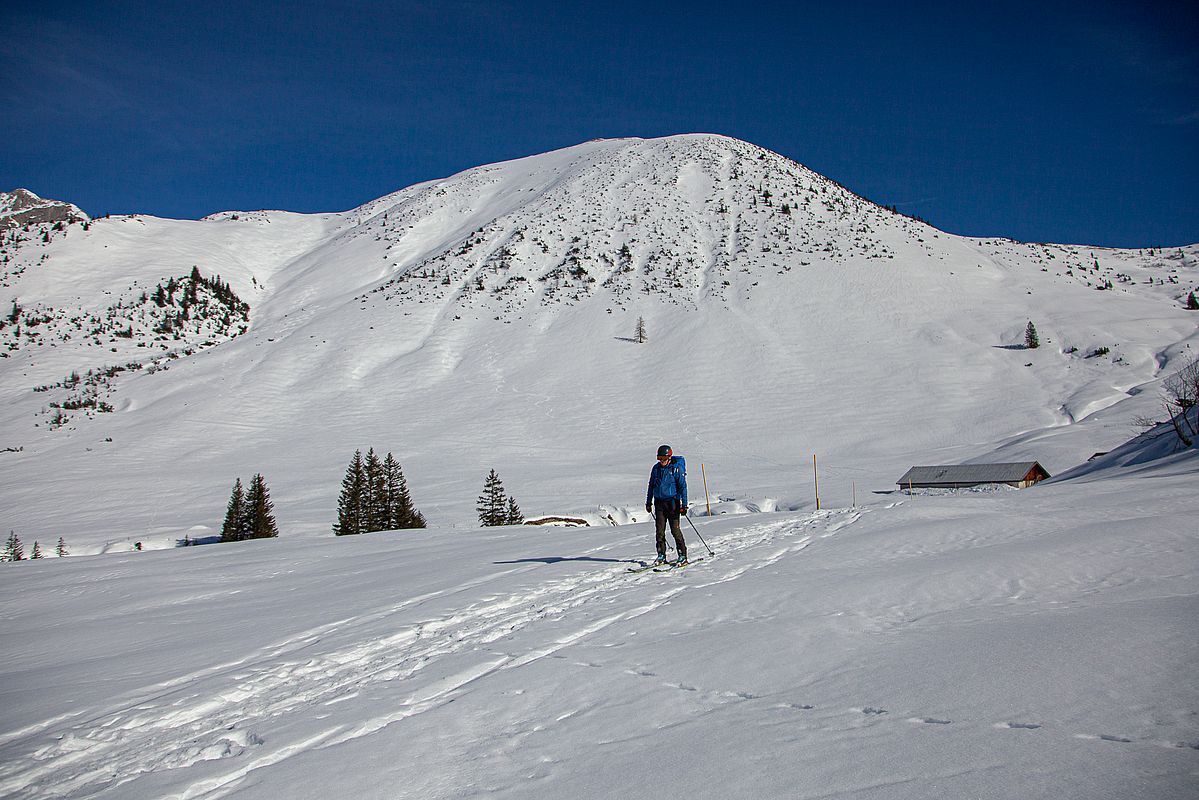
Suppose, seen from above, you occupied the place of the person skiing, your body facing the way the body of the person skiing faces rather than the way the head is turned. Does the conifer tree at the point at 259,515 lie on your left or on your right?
on your right

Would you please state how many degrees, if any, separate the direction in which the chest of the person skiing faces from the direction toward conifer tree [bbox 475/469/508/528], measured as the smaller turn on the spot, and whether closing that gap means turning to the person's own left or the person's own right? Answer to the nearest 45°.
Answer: approximately 135° to the person's own right

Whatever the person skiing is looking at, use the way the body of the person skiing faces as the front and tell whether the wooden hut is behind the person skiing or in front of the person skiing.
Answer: behind

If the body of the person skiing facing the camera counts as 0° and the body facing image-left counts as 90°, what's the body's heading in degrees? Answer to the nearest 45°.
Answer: approximately 45°

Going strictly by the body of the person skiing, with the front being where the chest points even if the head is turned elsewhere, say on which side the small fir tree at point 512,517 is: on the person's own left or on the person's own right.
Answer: on the person's own right

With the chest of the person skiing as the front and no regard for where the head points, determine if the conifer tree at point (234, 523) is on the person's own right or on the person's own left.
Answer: on the person's own right
